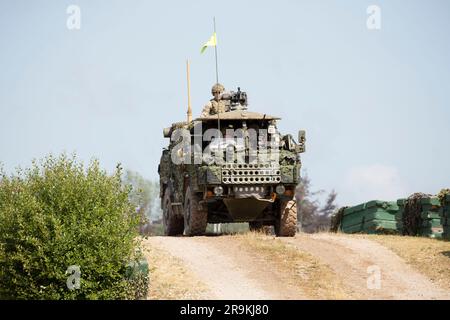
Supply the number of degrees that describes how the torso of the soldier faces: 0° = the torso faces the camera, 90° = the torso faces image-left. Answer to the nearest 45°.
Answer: approximately 0°

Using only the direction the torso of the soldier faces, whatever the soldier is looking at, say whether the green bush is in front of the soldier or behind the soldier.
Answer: in front
